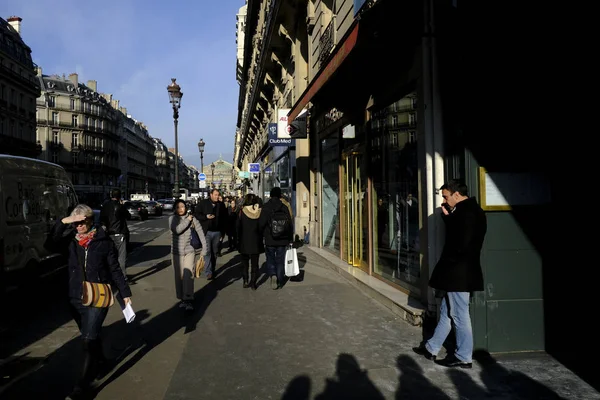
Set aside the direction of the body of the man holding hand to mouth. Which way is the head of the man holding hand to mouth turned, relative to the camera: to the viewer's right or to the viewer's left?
to the viewer's left

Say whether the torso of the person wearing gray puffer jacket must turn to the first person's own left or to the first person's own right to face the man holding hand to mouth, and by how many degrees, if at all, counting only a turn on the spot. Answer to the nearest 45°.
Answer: approximately 45° to the first person's own left

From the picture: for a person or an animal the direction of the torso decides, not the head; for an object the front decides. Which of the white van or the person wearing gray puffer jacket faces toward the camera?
the person wearing gray puffer jacket

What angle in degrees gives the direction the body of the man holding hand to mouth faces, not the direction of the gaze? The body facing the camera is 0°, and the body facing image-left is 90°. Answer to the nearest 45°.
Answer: approximately 90°

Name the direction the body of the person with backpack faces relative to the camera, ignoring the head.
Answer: away from the camera

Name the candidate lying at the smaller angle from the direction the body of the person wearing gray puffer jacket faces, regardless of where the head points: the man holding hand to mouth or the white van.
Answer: the man holding hand to mouth

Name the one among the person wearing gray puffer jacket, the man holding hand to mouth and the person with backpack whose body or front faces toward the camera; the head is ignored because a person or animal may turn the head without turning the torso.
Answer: the person wearing gray puffer jacket

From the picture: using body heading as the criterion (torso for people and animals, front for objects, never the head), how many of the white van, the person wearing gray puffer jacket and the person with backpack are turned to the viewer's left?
0

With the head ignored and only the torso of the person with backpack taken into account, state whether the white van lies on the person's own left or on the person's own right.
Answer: on the person's own left

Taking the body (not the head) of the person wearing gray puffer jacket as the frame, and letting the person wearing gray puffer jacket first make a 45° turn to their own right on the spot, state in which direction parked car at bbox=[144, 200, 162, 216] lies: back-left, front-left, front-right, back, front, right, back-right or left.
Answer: back-right

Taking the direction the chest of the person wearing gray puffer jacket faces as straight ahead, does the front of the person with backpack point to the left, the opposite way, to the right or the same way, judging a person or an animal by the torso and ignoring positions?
the opposite way

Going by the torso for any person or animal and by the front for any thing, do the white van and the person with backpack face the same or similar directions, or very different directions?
same or similar directions

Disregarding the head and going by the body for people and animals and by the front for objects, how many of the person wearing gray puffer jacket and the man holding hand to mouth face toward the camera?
1

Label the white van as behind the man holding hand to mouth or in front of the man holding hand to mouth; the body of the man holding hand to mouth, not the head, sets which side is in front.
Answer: in front

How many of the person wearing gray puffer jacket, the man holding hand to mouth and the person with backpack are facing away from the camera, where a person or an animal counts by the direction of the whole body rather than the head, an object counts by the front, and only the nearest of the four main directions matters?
1

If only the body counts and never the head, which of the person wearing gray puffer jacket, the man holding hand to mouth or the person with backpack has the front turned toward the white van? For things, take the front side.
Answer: the man holding hand to mouth

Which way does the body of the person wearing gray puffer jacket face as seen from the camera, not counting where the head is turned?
toward the camera
